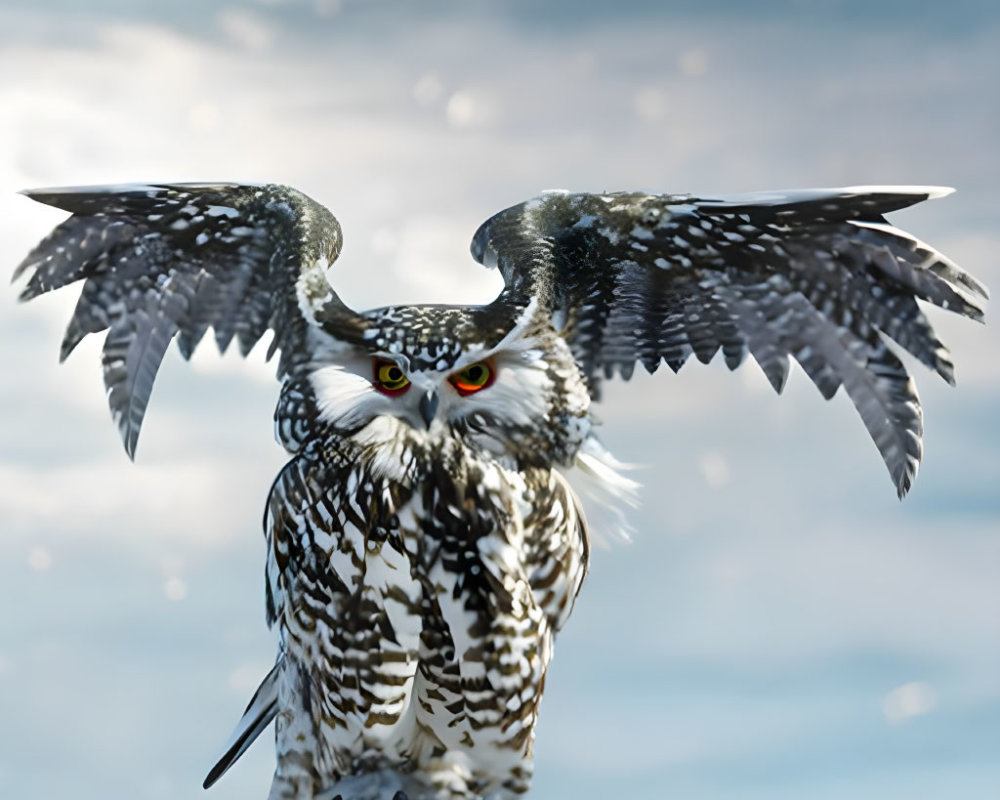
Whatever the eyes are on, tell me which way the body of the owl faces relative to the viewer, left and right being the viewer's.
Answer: facing the viewer
